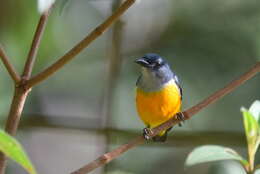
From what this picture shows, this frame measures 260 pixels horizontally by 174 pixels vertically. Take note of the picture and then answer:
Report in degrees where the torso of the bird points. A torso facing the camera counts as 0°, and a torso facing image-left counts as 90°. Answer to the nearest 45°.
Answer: approximately 45°

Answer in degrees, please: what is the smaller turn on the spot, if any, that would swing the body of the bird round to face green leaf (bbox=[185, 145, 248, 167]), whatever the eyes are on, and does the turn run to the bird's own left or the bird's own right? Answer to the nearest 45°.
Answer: approximately 45° to the bird's own left

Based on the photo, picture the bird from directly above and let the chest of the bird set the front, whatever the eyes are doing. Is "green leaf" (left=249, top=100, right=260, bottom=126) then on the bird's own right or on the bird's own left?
on the bird's own left
